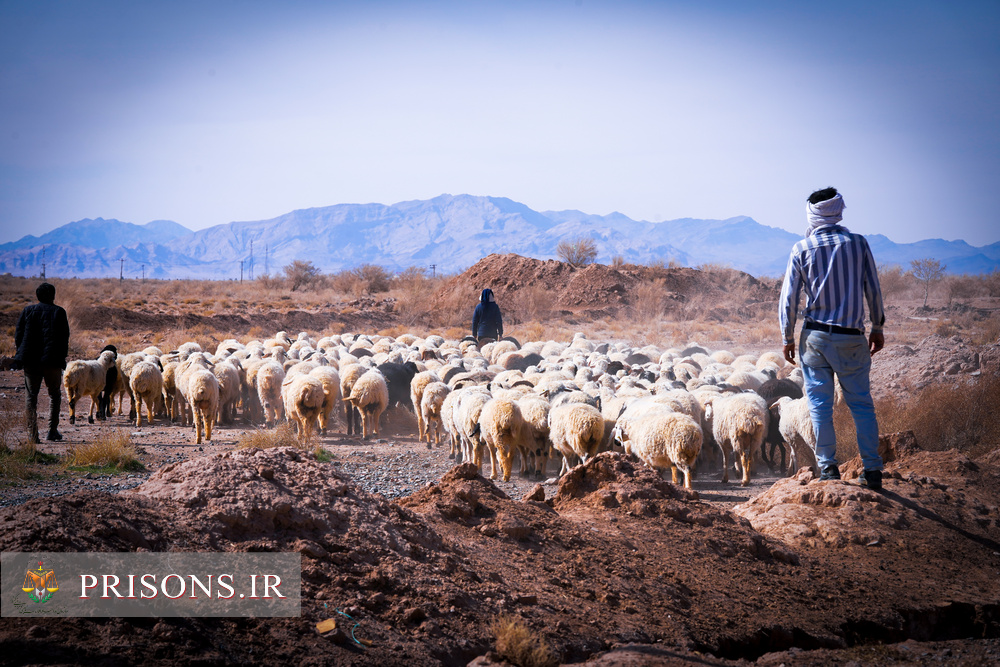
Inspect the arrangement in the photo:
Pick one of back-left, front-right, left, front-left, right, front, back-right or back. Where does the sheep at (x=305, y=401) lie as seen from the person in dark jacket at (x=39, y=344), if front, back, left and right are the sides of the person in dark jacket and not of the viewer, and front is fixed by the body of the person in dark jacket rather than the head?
right

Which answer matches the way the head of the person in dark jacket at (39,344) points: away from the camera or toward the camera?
away from the camera

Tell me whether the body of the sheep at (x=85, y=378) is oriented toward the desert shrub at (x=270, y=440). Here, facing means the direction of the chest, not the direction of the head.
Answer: no

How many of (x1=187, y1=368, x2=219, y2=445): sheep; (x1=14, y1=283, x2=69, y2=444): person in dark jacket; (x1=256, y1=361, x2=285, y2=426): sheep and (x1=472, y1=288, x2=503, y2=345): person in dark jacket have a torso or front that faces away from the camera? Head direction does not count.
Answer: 4

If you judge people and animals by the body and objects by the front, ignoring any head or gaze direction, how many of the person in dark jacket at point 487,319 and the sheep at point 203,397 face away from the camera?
2

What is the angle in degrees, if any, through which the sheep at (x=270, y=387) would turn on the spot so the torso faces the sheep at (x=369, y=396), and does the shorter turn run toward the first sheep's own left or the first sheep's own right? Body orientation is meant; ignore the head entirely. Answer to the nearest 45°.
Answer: approximately 135° to the first sheep's own right

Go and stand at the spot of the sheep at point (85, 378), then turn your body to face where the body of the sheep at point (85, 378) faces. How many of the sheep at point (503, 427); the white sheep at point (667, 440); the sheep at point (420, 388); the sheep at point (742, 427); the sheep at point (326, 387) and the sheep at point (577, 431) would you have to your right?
6

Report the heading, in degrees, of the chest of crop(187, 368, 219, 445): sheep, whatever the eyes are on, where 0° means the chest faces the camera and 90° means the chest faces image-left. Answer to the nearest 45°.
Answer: approximately 180°

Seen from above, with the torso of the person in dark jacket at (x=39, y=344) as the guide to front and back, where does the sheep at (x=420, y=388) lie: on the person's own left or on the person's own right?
on the person's own right

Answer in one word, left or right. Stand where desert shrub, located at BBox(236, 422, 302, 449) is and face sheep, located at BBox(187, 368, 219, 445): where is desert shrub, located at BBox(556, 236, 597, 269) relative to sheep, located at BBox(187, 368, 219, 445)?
right

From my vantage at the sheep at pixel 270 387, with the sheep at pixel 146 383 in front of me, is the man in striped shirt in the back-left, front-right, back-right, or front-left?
back-left

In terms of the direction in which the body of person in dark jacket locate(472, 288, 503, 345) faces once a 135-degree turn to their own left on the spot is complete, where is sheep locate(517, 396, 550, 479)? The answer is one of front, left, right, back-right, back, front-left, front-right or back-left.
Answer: front-left

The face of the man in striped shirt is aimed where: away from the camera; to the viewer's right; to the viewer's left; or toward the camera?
away from the camera

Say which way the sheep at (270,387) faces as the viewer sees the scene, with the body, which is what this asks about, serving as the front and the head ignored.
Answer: away from the camera

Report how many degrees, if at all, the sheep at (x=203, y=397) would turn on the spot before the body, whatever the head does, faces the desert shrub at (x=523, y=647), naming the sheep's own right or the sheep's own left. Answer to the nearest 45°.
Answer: approximately 180°
